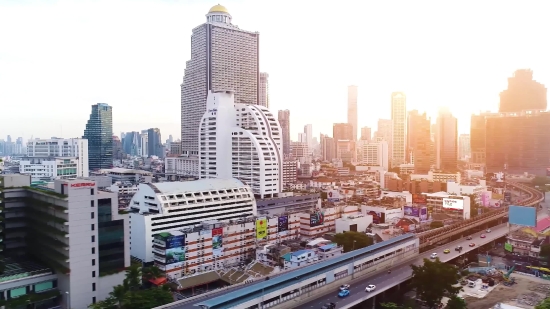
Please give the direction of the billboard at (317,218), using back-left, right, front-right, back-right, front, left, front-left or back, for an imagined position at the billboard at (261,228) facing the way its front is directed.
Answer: left

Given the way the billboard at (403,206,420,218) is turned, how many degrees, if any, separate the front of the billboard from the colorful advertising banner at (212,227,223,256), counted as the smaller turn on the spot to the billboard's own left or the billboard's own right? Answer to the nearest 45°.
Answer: approximately 45° to the billboard's own right

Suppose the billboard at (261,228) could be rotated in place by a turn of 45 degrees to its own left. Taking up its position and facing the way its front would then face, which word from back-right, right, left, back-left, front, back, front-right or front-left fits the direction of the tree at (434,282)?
front-right

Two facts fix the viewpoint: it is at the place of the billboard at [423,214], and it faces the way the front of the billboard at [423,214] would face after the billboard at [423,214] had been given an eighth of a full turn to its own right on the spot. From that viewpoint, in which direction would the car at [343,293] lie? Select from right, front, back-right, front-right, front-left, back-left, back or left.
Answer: front-left

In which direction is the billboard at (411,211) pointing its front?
toward the camera

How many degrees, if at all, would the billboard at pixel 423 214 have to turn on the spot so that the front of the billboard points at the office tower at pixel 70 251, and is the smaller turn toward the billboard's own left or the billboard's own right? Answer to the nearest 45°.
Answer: approximately 45° to the billboard's own right

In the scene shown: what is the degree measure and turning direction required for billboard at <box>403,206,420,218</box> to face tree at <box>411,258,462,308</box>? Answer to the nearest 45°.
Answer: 0° — it already faces it

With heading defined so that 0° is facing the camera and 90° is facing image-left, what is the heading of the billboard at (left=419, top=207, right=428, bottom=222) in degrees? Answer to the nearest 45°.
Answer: approximately 0°

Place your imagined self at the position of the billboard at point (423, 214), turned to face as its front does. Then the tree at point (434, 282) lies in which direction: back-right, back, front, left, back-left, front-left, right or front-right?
front
